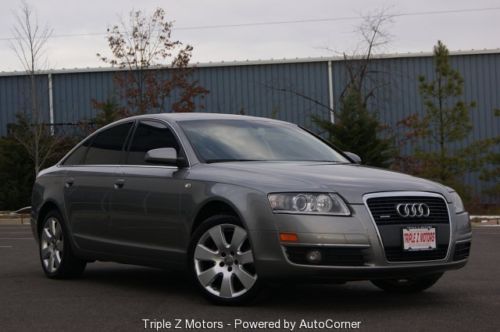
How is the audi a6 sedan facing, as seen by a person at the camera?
facing the viewer and to the right of the viewer

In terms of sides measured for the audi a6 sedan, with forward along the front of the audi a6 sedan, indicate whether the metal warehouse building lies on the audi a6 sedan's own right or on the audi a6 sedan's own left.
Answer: on the audi a6 sedan's own left

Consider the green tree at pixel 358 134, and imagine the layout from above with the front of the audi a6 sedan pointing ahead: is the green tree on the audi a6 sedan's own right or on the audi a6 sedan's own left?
on the audi a6 sedan's own left

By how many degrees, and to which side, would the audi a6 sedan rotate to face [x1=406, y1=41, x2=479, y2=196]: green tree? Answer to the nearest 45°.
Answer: approximately 135° to its left
